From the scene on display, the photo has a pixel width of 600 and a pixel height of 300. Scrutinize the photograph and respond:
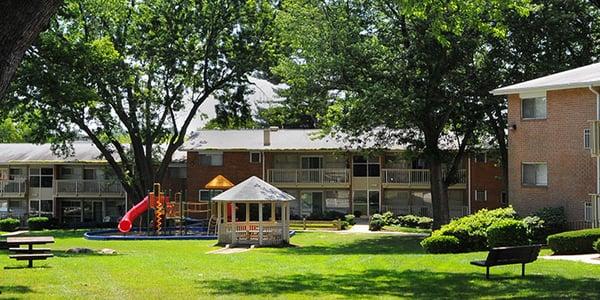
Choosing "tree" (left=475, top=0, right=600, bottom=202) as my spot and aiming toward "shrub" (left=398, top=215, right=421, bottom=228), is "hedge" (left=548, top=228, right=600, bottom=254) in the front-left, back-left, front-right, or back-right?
back-left

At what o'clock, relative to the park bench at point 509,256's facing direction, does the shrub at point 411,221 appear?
The shrub is roughly at 1 o'clock from the park bench.

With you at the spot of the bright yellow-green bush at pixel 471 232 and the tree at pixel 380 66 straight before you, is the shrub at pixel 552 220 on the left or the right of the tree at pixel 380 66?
right

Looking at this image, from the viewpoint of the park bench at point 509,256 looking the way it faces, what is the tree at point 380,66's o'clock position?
The tree is roughly at 1 o'clock from the park bench.

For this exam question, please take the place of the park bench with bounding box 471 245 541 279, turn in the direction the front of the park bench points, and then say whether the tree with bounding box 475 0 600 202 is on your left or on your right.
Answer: on your right

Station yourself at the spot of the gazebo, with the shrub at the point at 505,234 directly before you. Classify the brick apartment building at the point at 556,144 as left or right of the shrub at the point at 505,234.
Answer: left

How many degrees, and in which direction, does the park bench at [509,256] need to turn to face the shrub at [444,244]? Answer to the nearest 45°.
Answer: approximately 45° to its right

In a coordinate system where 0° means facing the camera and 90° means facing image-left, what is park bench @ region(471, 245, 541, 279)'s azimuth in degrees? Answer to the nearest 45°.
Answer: approximately 135°
